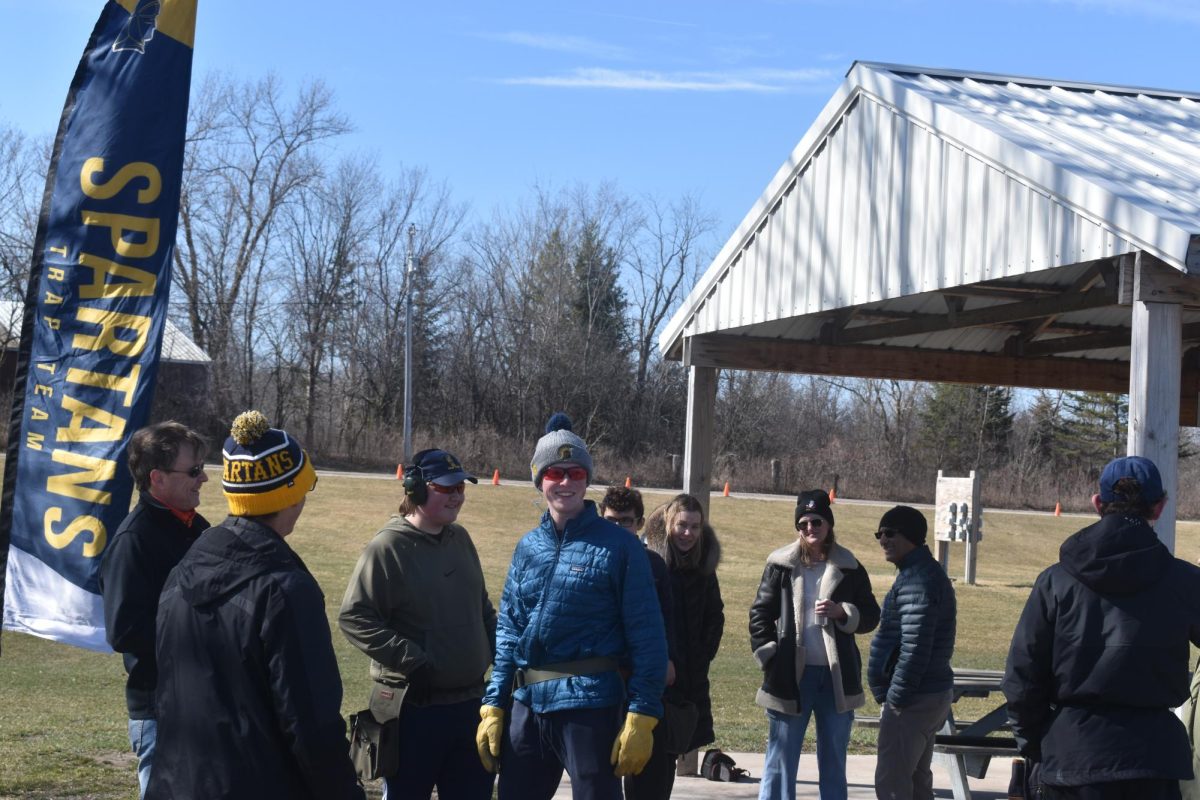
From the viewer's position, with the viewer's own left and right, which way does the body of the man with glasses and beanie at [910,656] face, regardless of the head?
facing to the left of the viewer

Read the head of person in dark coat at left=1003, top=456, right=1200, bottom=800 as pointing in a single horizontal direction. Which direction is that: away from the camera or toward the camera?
away from the camera

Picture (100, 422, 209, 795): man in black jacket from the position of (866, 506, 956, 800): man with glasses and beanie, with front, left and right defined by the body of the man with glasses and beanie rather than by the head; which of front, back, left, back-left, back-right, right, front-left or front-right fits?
front-left

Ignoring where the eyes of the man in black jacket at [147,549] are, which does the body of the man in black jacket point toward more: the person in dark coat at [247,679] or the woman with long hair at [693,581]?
the woman with long hair

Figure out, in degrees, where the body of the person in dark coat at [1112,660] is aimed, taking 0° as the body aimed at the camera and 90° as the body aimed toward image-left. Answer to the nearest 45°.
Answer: approximately 180°

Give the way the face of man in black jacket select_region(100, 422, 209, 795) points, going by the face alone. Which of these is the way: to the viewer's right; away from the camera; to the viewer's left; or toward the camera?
to the viewer's right

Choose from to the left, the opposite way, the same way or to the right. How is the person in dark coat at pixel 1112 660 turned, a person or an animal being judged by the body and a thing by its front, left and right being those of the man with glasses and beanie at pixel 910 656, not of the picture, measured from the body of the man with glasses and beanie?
to the right

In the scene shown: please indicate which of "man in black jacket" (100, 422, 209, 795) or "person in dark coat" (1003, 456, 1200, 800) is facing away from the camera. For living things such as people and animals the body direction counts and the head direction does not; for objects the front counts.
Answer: the person in dark coat

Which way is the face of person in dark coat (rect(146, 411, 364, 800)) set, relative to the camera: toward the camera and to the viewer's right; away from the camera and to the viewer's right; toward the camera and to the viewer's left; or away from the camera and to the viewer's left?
away from the camera and to the viewer's right

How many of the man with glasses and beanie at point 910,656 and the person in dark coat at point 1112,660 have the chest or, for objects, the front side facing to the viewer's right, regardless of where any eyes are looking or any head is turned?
0

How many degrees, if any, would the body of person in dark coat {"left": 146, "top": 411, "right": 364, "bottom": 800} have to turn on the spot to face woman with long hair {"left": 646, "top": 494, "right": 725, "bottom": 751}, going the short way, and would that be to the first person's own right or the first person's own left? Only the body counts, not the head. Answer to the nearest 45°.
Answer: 0° — they already face them

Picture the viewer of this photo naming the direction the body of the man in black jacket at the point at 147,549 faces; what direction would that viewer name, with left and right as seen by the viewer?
facing to the right of the viewer

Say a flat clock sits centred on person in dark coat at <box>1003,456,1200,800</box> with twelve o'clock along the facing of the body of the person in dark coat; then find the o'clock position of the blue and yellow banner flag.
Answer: The blue and yellow banner flag is roughly at 9 o'clock from the person in dark coat.

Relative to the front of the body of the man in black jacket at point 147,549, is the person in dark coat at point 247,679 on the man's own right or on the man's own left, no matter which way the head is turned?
on the man's own right

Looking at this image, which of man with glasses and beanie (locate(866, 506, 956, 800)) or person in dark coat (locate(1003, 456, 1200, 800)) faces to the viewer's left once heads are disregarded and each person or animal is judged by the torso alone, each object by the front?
the man with glasses and beanie
